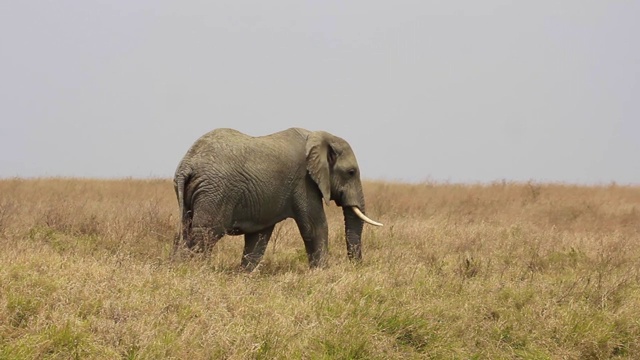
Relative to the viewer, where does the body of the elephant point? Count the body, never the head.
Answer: to the viewer's right
